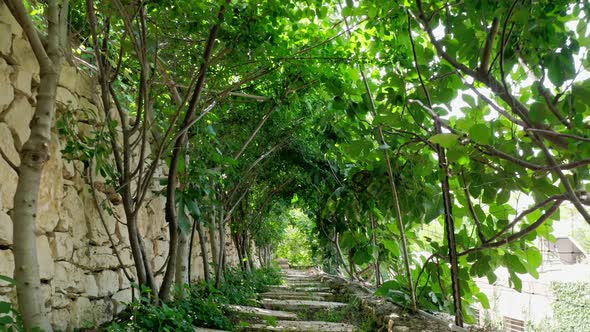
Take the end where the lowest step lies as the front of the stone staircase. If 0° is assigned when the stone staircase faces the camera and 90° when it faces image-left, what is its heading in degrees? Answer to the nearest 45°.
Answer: approximately 0°

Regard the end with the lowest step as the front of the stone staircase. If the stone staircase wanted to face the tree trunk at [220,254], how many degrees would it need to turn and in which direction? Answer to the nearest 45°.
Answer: approximately 135° to its right

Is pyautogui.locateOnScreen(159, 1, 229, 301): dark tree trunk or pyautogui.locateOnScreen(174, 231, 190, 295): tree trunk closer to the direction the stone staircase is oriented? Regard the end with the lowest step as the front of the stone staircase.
the dark tree trunk

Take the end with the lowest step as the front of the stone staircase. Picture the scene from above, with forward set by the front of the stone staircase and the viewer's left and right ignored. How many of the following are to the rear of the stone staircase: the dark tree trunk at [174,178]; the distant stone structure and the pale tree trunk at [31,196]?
1

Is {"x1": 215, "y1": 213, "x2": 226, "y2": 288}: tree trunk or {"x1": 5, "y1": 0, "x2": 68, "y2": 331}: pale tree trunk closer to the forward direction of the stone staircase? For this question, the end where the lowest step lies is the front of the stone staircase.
the pale tree trunk

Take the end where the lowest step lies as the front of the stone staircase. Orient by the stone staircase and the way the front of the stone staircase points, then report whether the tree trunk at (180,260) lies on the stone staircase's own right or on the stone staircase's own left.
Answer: on the stone staircase's own right
